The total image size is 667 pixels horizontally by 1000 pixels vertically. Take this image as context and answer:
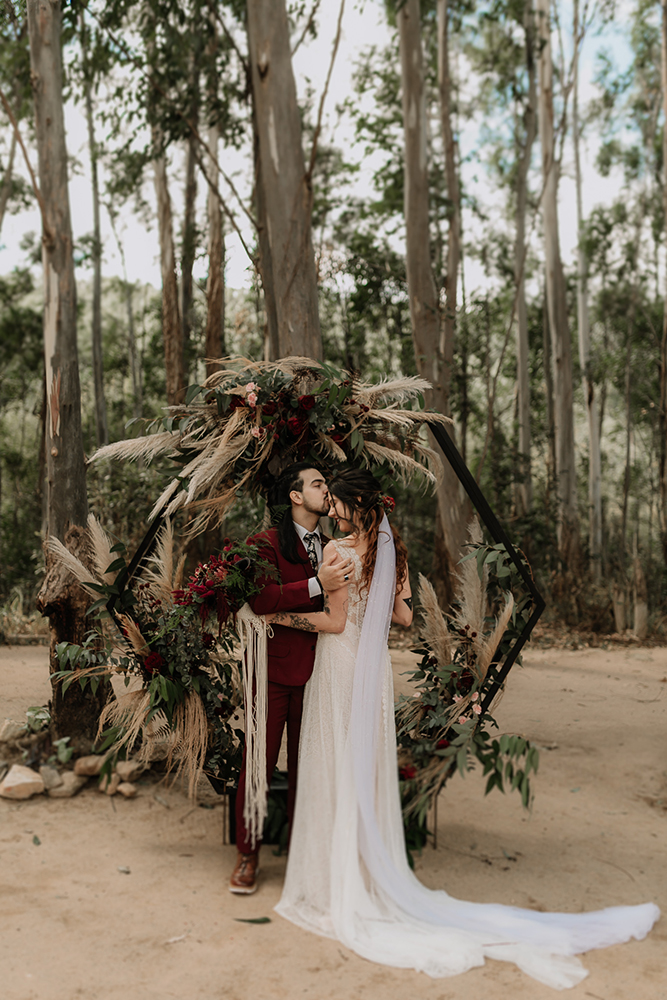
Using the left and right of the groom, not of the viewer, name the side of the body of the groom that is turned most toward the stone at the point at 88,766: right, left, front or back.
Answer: back

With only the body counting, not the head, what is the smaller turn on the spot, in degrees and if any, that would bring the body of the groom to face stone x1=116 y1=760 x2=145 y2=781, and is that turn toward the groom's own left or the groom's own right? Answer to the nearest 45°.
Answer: approximately 180°

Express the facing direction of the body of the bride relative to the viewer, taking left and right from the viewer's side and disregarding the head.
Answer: facing away from the viewer and to the left of the viewer

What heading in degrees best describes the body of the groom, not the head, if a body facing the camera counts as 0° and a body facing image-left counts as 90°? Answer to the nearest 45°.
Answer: approximately 315°

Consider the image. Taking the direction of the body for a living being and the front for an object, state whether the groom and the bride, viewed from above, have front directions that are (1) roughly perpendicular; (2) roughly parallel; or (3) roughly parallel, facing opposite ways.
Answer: roughly parallel, facing opposite ways

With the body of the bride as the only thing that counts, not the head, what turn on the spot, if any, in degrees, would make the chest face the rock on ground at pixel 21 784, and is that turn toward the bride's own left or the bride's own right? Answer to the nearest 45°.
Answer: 0° — they already face it

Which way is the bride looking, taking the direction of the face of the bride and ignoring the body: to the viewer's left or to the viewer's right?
to the viewer's left

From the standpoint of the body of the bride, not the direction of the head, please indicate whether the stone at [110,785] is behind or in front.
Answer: in front

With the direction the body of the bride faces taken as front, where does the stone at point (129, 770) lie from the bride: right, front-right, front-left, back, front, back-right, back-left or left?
front

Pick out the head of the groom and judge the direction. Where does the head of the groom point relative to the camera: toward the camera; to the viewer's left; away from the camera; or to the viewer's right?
to the viewer's right
